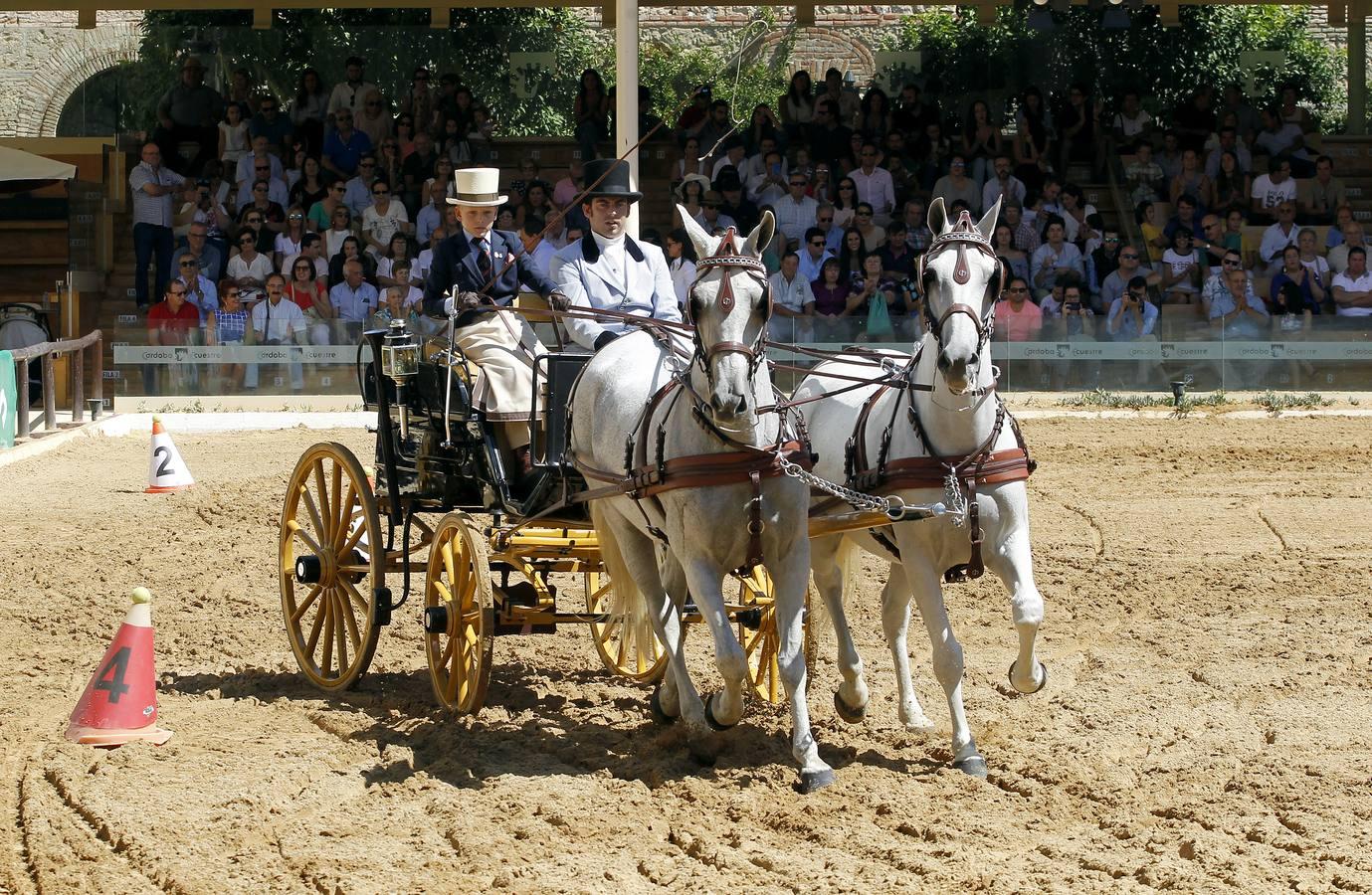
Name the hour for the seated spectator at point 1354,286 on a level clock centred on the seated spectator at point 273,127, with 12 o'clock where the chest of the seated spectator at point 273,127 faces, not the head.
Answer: the seated spectator at point 1354,286 is roughly at 10 o'clock from the seated spectator at point 273,127.

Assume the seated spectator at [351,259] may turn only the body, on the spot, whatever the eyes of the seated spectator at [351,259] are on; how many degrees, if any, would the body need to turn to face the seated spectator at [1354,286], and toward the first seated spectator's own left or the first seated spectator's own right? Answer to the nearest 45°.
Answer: approximately 90° to the first seated spectator's own left

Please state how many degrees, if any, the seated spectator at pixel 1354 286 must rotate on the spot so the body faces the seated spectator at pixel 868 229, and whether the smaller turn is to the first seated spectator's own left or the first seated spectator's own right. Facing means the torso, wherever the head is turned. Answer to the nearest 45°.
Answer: approximately 90° to the first seated spectator's own right

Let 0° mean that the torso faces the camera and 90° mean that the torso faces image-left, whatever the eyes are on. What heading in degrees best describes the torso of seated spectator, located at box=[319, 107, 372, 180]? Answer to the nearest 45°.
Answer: approximately 0°

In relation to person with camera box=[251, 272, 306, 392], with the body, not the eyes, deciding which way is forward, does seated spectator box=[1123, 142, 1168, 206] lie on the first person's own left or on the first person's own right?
on the first person's own left

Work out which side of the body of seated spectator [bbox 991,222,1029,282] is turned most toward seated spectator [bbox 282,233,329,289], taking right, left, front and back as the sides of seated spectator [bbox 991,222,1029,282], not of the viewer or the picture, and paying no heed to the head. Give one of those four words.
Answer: right

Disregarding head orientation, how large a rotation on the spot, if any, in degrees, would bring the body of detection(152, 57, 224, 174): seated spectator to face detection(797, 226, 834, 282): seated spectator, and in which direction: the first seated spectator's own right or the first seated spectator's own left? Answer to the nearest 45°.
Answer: approximately 45° to the first seated spectator's own left

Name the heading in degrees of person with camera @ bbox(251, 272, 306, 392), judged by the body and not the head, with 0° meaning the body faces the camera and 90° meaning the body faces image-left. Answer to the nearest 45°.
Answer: approximately 0°

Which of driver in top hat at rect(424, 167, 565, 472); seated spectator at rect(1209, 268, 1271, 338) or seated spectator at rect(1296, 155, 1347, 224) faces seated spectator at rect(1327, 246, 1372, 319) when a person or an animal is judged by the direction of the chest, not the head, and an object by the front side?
seated spectator at rect(1296, 155, 1347, 224)

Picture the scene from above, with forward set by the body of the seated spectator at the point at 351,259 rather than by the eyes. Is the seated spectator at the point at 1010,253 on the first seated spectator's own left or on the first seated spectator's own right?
on the first seated spectator's own left

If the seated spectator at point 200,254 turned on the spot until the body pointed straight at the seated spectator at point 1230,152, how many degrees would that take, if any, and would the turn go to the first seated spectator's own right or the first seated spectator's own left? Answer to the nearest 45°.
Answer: approximately 90° to the first seated spectator's own left

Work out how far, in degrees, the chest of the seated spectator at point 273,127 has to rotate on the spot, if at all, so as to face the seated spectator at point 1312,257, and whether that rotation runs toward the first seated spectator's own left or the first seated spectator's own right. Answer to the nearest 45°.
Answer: approximately 45° to the first seated spectator's own left
